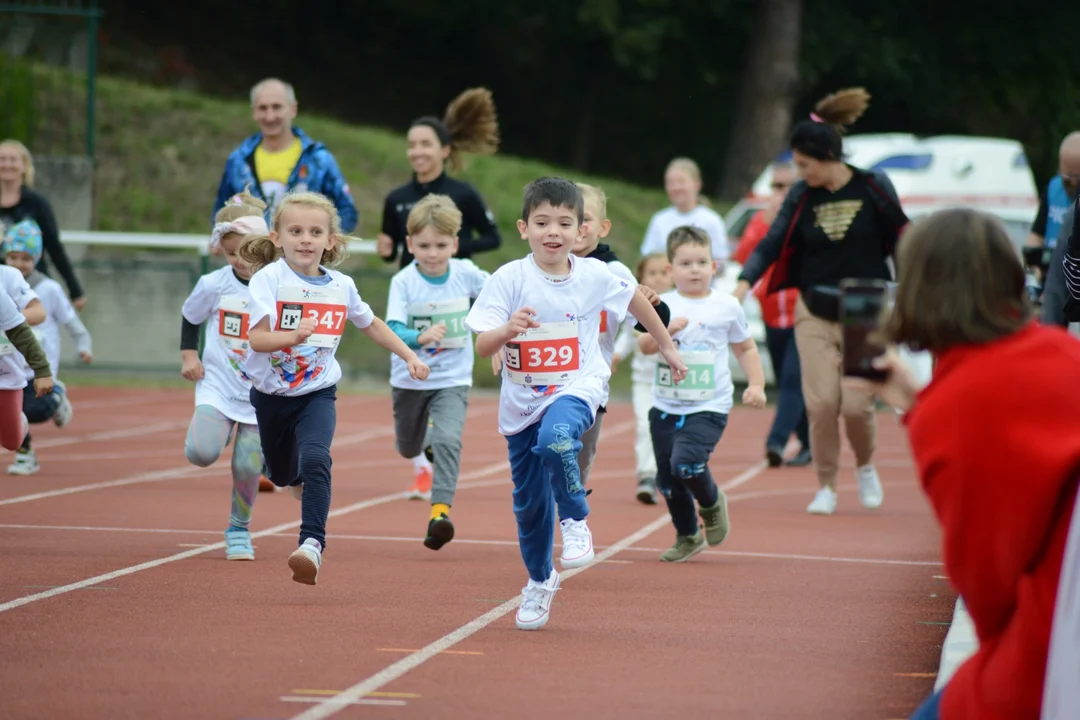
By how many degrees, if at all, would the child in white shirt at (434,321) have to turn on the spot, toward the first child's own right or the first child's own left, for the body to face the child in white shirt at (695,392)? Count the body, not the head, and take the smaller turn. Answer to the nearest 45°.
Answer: approximately 45° to the first child's own left

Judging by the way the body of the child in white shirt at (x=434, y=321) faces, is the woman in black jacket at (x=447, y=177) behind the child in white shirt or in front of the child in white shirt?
behind

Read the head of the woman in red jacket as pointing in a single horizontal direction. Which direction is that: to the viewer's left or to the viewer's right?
to the viewer's left

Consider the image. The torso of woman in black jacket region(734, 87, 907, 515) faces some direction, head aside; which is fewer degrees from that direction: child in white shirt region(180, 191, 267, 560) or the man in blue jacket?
the child in white shirt

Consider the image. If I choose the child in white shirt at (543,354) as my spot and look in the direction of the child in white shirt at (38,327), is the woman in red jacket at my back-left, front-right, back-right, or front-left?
back-left

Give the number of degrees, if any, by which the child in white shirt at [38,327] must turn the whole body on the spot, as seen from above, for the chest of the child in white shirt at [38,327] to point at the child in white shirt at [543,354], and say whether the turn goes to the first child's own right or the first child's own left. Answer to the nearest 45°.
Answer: approximately 45° to the first child's own left

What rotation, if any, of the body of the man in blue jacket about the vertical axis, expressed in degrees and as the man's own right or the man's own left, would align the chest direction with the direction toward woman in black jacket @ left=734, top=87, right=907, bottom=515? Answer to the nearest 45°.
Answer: approximately 90° to the man's own left

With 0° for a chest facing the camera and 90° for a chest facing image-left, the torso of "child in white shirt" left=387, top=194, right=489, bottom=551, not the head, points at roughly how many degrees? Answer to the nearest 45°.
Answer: approximately 0°

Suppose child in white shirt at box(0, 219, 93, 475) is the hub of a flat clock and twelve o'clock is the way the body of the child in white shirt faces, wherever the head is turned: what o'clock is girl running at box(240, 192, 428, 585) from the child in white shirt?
The girl running is roughly at 10 o'clock from the child in white shirt.
